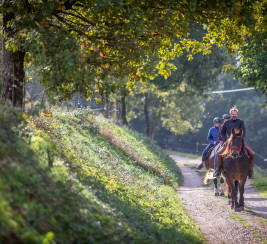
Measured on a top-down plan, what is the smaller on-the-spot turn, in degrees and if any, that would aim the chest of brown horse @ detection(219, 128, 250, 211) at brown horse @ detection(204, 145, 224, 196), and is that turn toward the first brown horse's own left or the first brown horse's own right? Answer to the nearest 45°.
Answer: approximately 180°

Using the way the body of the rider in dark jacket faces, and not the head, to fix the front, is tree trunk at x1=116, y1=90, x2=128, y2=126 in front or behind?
behind

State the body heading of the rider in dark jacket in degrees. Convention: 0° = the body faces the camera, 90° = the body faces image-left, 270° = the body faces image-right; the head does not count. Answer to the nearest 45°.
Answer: approximately 0°

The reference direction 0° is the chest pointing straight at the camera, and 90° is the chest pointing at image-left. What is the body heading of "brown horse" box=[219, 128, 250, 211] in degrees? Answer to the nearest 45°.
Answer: approximately 0°
